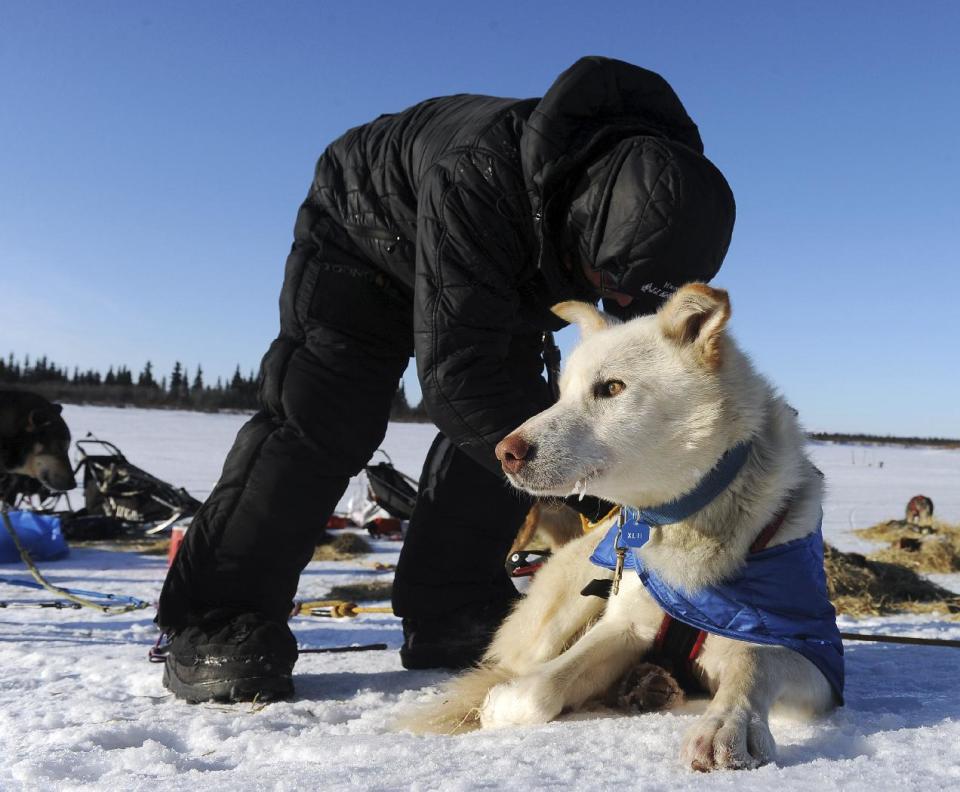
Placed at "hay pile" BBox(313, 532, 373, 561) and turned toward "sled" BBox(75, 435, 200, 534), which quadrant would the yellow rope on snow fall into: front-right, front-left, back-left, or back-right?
back-left

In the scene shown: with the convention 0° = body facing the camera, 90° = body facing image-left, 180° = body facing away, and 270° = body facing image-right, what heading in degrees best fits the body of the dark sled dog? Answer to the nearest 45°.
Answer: approximately 270°
